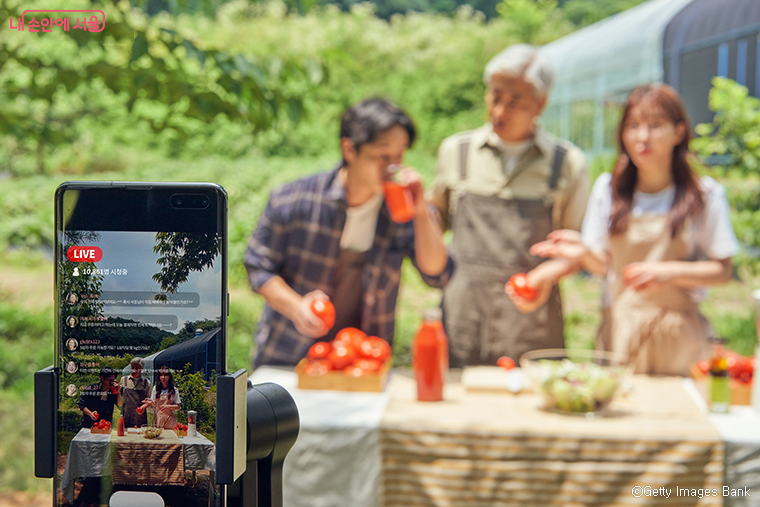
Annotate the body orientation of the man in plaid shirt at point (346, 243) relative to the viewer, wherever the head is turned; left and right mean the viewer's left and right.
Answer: facing the viewer and to the right of the viewer

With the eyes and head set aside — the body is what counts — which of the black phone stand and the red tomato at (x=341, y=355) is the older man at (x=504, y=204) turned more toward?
the black phone stand

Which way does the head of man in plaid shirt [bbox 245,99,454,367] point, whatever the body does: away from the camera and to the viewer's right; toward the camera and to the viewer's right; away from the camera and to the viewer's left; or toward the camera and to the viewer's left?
toward the camera and to the viewer's right

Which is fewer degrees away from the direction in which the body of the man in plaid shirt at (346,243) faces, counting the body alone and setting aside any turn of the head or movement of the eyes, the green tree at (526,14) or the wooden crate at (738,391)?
the wooden crate

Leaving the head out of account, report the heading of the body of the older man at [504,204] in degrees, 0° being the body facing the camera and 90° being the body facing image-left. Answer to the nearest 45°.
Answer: approximately 0°

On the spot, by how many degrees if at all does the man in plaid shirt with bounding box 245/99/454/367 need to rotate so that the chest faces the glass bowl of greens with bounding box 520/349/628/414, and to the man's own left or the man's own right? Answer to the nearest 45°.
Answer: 0° — they already face it

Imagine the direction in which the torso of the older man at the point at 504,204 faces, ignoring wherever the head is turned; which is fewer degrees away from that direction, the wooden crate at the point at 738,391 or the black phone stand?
the black phone stand

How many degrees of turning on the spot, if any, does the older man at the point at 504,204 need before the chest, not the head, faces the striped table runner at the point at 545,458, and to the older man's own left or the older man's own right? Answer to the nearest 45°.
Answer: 0° — they already face it

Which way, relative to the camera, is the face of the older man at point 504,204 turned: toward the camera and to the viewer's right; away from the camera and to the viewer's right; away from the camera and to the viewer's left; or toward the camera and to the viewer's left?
toward the camera and to the viewer's left

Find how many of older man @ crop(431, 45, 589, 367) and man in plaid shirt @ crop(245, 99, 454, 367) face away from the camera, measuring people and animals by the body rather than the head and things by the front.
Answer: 0

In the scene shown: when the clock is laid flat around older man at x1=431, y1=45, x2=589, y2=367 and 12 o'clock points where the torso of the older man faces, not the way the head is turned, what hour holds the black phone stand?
The black phone stand is roughly at 12 o'clock from the older man.

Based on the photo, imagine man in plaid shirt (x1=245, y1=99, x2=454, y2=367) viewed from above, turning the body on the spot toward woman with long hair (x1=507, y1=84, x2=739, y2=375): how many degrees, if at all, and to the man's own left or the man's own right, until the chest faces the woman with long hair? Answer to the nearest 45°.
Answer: approximately 45° to the man's own left

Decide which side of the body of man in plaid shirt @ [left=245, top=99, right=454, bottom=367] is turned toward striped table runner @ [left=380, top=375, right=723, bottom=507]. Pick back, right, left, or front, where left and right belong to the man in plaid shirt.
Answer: front

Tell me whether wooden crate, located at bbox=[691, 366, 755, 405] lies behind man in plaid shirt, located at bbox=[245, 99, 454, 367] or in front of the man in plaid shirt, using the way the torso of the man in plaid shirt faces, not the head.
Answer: in front
